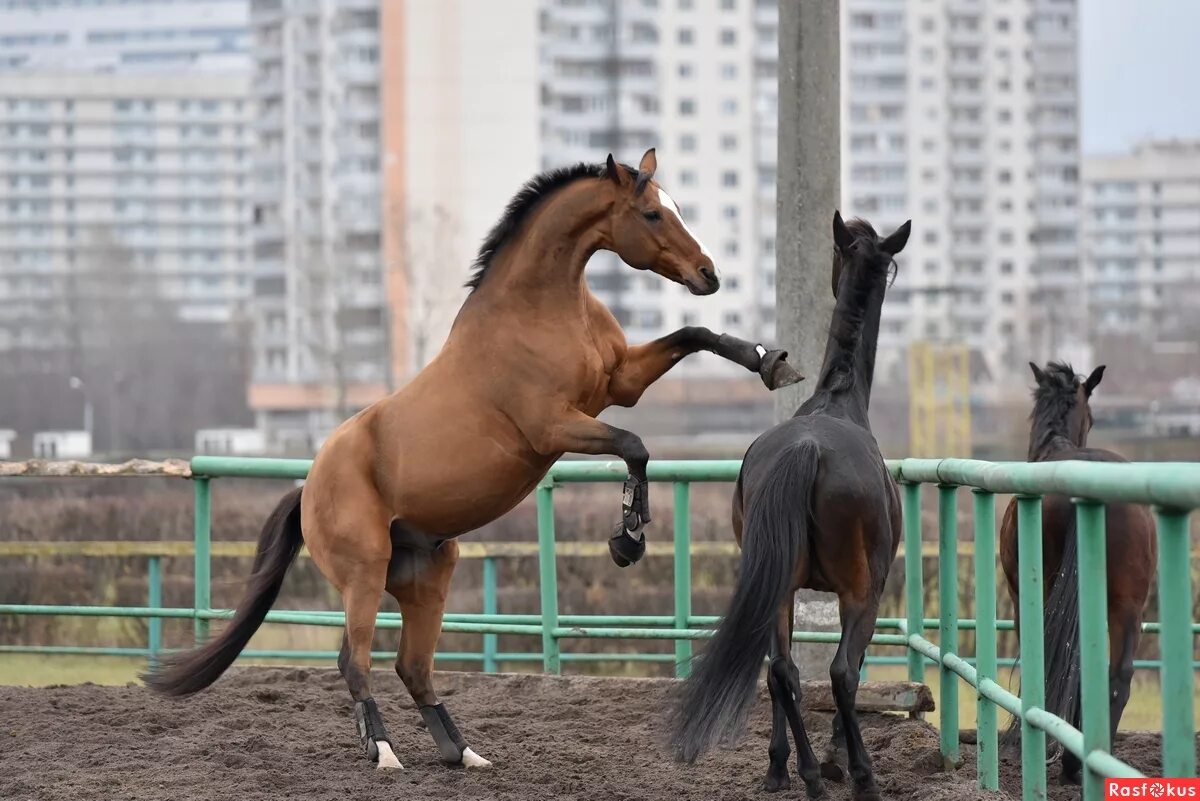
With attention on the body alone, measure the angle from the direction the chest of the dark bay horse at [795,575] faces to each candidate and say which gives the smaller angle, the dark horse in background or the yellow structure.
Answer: the yellow structure

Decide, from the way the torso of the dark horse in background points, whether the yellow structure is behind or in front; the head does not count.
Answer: in front

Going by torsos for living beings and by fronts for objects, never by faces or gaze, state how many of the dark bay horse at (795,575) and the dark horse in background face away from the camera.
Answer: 2

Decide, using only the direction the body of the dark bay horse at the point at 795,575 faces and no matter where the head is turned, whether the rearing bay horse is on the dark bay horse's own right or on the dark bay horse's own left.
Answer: on the dark bay horse's own left

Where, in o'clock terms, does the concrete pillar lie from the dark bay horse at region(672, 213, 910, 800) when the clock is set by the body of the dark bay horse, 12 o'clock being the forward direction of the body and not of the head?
The concrete pillar is roughly at 12 o'clock from the dark bay horse.

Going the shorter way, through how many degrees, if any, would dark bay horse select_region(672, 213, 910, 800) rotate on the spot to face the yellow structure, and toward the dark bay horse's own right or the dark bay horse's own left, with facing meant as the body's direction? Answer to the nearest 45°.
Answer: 0° — it already faces it

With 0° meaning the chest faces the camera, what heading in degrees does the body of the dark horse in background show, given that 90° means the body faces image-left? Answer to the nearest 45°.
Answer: approximately 180°

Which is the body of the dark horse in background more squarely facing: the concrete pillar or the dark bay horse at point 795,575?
the concrete pillar

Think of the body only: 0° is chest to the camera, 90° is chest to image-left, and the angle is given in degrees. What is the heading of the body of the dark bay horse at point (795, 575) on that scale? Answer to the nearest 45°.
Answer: approximately 180°

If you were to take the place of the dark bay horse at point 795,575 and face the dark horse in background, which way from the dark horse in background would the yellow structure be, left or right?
left
